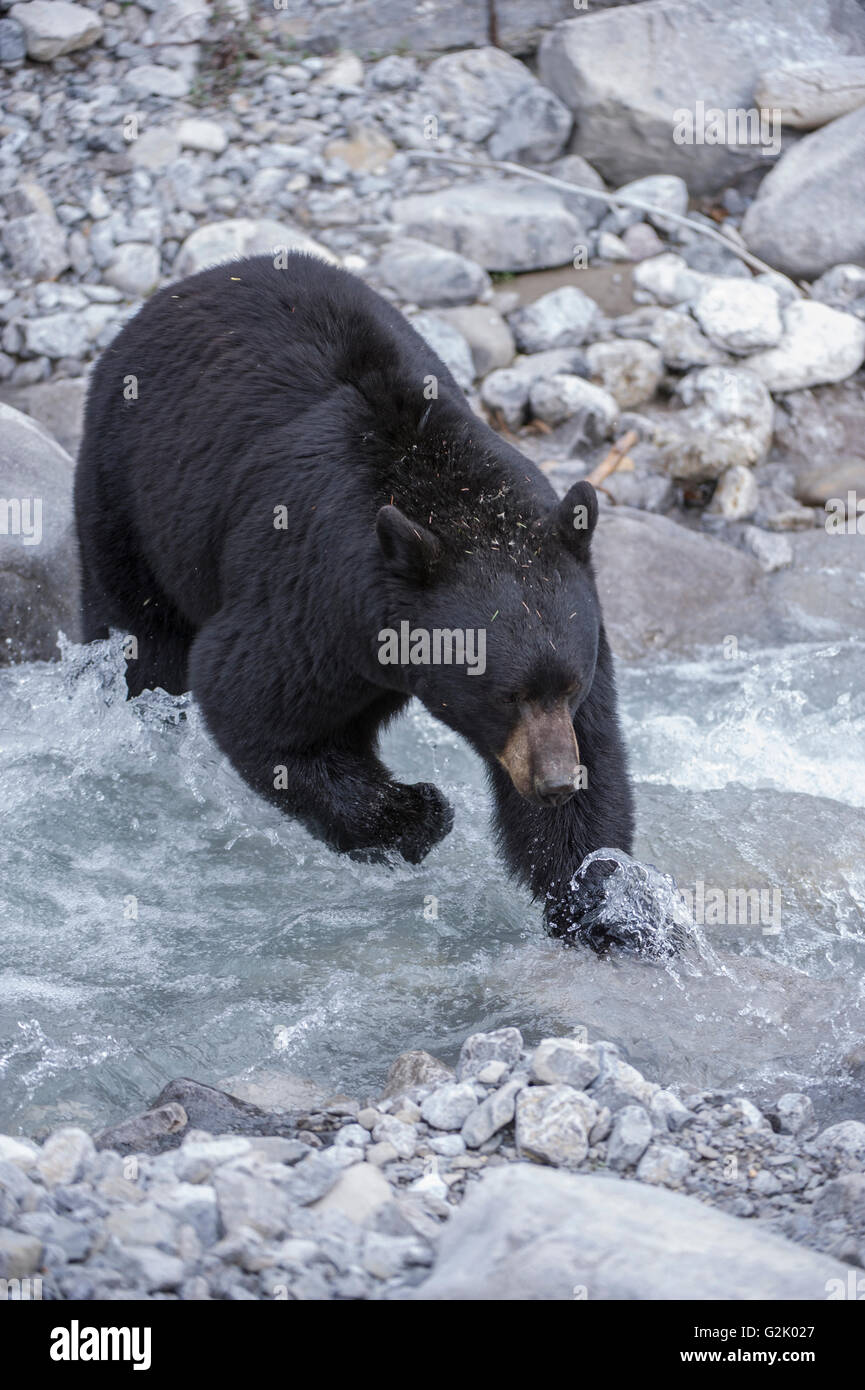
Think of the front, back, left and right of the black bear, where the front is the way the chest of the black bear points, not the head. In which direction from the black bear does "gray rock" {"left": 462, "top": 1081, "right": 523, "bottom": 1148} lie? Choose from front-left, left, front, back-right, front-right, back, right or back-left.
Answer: front-right

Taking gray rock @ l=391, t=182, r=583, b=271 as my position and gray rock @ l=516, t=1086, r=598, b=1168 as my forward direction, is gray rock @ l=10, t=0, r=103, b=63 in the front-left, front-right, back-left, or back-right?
back-right

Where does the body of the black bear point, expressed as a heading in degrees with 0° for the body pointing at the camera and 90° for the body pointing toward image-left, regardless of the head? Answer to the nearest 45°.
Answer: approximately 315°

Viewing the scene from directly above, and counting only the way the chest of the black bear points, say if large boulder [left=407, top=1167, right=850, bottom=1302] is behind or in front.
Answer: in front

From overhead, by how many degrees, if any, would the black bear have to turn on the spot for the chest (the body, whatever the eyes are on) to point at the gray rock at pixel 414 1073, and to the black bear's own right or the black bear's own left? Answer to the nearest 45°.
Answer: approximately 45° to the black bear's own right

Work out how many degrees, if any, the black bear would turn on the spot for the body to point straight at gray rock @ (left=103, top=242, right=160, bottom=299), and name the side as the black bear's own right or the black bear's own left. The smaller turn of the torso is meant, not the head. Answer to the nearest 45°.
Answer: approximately 135° to the black bear's own left

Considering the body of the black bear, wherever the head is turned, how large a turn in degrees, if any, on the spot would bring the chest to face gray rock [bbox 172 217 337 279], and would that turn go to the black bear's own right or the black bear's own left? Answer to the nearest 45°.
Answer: approximately 135° to the black bear's own left

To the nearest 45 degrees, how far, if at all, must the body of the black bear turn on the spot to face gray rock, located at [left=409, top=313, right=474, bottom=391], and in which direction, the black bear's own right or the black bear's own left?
approximately 135° to the black bear's own left
